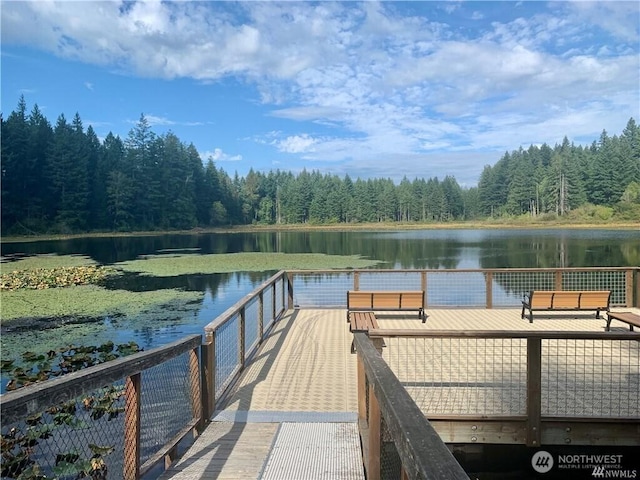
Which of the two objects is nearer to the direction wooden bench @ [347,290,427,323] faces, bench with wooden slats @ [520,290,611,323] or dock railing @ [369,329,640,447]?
the bench with wooden slats

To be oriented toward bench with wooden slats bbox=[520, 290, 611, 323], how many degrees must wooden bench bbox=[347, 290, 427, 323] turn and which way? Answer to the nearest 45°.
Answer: approximately 90° to its right

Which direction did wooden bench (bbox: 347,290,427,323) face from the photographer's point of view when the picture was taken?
facing away from the viewer

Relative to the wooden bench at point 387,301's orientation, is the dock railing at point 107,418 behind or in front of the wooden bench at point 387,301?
behind

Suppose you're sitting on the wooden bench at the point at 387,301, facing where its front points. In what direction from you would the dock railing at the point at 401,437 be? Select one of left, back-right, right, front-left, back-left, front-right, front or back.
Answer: back

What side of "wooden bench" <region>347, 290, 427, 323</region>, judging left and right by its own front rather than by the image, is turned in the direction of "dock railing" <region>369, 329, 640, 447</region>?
back

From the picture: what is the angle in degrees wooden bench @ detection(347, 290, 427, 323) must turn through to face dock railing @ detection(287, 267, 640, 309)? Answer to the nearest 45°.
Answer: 0° — it already faces it
